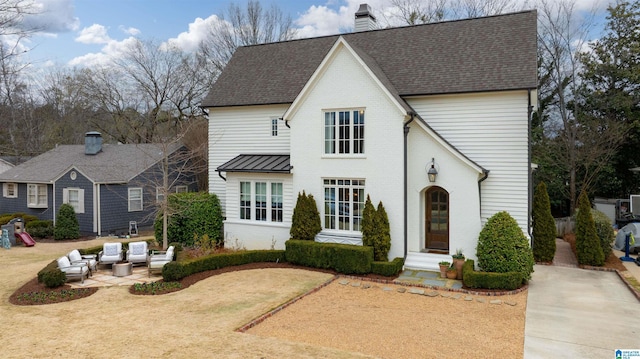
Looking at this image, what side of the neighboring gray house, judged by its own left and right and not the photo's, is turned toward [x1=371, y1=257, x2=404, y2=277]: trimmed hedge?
left

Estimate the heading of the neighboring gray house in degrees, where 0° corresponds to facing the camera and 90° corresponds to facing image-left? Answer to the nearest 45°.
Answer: approximately 45°

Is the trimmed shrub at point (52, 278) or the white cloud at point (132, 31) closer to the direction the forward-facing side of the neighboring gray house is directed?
the trimmed shrub

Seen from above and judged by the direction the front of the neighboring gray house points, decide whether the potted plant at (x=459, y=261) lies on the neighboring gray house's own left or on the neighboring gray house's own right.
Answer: on the neighboring gray house's own left

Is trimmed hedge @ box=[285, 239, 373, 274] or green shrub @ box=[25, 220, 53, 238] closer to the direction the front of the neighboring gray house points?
the green shrub

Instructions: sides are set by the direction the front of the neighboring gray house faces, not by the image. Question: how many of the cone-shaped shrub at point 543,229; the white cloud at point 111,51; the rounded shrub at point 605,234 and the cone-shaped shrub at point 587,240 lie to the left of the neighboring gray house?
3

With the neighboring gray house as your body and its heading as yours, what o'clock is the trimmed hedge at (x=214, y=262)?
The trimmed hedge is roughly at 10 o'clock from the neighboring gray house.

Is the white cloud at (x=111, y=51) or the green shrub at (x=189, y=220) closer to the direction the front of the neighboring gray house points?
the green shrub

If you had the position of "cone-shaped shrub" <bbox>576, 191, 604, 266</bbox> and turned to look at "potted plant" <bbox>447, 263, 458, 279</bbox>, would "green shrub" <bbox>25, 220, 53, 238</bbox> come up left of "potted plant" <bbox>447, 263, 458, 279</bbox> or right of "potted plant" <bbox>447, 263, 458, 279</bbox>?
right

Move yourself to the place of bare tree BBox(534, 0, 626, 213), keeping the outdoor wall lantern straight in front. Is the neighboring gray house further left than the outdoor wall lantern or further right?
right

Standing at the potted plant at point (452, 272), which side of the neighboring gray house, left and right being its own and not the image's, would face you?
left

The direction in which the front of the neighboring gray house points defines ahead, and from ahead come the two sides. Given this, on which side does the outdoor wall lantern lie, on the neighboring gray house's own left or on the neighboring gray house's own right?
on the neighboring gray house's own left
